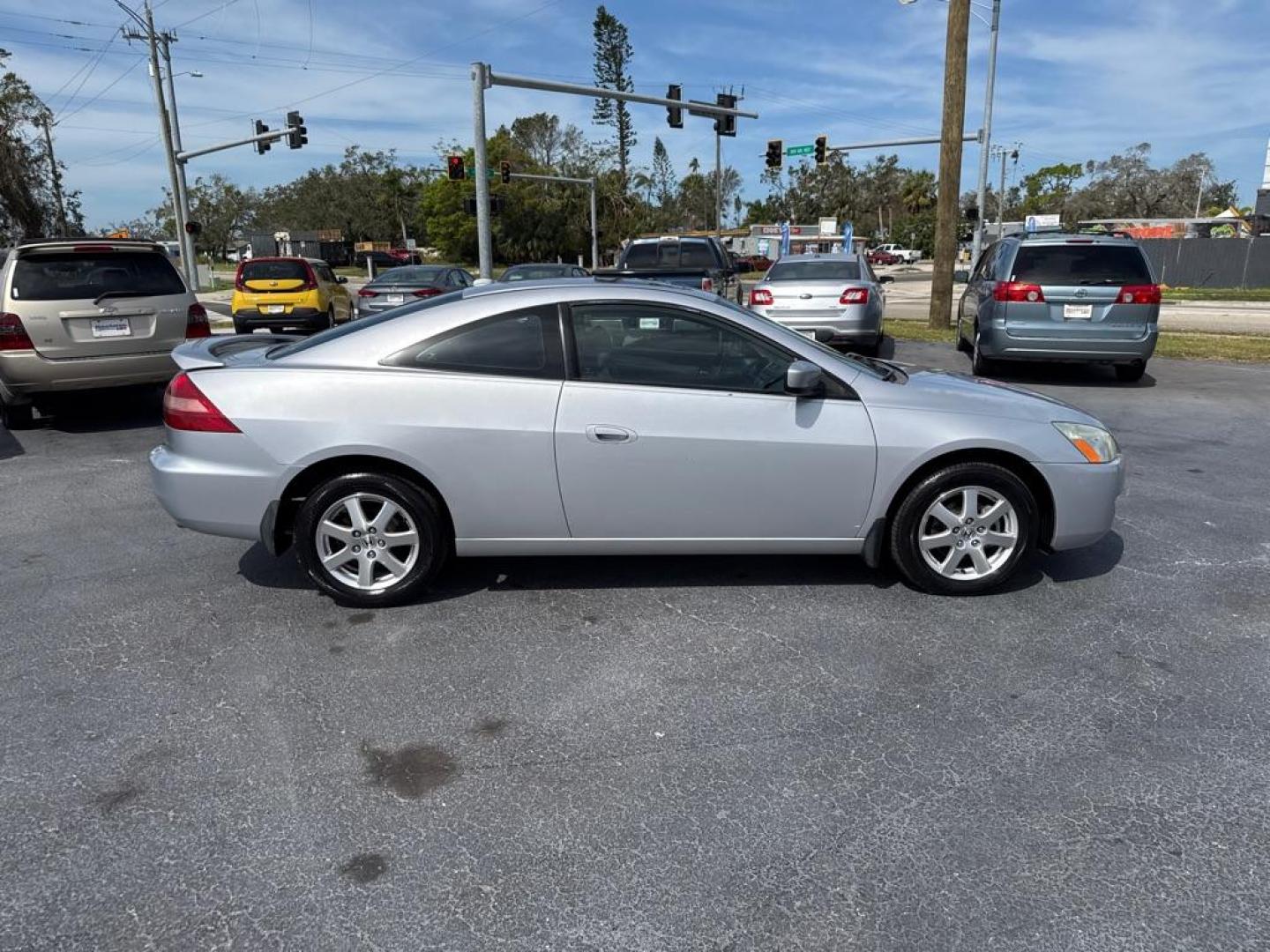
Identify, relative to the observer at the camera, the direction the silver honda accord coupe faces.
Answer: facing to the right of the viewer

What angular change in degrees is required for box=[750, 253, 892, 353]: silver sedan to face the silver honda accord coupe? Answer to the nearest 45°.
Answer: approximately 180°

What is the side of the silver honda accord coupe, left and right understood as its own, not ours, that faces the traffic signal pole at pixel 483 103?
left

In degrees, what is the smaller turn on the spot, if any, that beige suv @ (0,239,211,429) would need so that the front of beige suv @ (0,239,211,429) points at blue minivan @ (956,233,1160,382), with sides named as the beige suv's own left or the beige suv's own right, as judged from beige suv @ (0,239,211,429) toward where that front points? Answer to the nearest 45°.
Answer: approximately 90° to the beige suv's own right

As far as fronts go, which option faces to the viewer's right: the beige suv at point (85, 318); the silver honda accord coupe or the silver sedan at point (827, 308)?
the silver honda accord coupe

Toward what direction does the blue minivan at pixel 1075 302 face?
away from the camera

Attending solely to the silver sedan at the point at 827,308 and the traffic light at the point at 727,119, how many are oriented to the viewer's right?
0

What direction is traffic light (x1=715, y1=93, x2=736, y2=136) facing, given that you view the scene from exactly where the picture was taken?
facing away from the viewer and to the left of the viewer

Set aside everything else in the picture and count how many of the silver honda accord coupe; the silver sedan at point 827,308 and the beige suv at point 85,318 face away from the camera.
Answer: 2

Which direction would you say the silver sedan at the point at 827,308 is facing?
away from the camera

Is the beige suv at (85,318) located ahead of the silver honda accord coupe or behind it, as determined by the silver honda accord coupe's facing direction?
behind

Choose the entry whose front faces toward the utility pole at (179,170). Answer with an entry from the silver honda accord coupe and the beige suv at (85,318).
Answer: the beige suv

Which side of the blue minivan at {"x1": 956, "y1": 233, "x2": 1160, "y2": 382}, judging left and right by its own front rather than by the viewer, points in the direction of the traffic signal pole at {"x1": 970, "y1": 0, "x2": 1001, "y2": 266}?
front

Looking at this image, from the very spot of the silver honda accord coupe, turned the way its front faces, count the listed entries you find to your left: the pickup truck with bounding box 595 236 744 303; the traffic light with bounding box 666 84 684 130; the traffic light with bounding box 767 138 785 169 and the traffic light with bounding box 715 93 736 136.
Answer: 4

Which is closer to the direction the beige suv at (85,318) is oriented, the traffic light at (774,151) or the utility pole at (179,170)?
the utility pole

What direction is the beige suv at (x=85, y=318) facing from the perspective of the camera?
away from the camera

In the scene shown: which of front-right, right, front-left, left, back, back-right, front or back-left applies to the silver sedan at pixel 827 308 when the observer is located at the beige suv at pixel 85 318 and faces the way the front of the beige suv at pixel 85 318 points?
right

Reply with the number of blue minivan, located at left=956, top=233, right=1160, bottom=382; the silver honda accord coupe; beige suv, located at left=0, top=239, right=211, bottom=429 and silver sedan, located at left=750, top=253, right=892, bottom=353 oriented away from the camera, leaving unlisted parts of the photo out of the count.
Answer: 3

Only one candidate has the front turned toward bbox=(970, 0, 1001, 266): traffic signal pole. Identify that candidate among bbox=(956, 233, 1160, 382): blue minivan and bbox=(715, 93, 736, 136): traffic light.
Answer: the blue minivan
